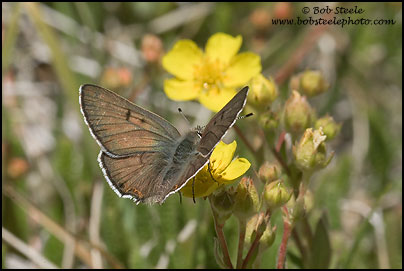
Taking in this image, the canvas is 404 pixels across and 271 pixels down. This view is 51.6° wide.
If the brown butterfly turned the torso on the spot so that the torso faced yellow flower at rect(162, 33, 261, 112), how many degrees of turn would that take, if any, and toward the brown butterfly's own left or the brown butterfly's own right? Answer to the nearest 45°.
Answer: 0° — it already faces it

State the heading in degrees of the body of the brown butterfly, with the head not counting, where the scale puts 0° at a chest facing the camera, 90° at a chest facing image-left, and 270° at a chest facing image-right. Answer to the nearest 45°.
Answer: approximately 225°

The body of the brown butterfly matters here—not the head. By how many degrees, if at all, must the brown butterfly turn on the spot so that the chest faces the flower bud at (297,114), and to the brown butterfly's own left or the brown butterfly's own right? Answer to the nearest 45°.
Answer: approximately 45° to the brown butterfly's own right

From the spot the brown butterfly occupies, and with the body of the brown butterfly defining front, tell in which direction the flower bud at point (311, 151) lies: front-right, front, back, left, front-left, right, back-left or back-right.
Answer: front-right

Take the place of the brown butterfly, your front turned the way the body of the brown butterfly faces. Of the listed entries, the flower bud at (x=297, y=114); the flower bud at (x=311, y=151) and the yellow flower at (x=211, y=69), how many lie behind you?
0
